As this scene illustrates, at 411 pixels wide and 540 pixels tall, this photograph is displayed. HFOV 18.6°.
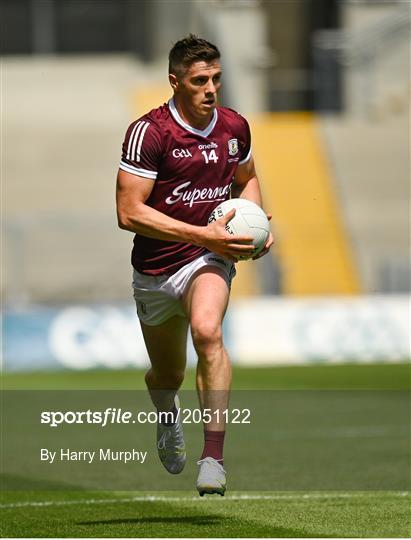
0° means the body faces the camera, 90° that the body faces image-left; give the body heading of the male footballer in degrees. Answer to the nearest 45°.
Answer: approximately 315°
